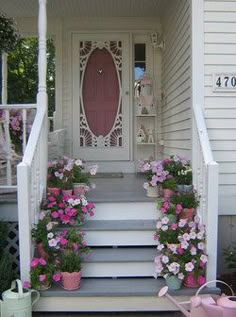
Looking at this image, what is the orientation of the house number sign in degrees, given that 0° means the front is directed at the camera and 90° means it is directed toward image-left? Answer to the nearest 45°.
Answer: approximately 0°

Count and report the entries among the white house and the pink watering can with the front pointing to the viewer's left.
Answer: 1

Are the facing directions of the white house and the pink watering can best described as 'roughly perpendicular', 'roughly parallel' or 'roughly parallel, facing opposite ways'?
roughly perpendicular

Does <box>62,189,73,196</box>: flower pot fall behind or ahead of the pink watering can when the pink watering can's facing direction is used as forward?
ahead

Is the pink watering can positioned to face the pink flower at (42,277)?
yes

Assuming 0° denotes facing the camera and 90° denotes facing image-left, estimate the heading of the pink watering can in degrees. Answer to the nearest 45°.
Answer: approximately 90°

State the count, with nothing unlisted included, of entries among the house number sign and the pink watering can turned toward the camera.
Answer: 1

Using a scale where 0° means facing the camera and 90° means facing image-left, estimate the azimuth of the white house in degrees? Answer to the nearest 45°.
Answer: approximately 0°
